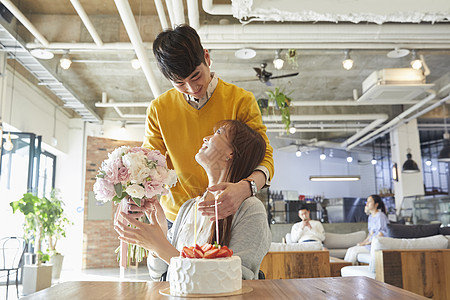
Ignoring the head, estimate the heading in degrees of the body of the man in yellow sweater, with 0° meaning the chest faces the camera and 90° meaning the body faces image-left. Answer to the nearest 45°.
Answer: approximately 0°

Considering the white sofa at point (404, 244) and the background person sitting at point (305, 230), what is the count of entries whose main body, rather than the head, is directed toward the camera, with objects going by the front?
1

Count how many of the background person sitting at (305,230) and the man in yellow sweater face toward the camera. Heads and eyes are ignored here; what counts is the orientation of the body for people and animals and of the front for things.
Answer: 2

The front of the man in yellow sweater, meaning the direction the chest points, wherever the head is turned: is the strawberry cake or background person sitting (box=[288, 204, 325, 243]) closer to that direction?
the strawberry cake

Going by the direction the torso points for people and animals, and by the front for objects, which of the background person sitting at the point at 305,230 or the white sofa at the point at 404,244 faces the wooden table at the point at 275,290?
the background person sitting

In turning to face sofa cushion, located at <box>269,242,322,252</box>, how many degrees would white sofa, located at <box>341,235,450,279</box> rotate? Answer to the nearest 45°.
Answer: approximately 45° to its left

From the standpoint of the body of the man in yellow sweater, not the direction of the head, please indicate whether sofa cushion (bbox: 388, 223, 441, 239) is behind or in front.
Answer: behind

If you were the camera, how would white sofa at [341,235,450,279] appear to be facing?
facing away from the viewer and to the left of the viewer

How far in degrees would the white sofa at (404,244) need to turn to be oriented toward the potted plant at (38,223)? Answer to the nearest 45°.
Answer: approximately 45° to its left
